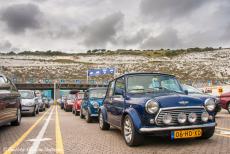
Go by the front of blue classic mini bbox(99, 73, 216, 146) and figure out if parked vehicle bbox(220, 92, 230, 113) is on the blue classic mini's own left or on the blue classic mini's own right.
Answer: on the blue classic mini's own left

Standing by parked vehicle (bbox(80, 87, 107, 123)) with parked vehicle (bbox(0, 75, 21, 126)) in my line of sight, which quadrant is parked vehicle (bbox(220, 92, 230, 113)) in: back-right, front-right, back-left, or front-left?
back-left

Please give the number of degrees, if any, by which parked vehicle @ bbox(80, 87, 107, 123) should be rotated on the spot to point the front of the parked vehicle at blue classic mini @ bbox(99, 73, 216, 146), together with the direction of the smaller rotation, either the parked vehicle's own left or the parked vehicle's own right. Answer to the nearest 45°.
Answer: approximately 45° to the parked vehicle's own right

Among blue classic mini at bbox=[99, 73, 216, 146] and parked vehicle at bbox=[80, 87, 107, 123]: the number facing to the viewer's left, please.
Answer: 0

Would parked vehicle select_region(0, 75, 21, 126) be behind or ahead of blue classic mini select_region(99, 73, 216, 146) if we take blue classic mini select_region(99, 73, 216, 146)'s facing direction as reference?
behind

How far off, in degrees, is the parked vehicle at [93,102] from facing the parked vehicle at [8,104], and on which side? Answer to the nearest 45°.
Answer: approximately 90° to its right

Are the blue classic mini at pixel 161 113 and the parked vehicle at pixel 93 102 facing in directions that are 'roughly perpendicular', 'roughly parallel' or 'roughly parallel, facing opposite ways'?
roughly parallel

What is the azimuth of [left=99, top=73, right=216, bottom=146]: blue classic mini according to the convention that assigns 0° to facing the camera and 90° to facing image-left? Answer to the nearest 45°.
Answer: approximately 315°

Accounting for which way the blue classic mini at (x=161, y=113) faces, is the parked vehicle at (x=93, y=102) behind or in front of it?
behind

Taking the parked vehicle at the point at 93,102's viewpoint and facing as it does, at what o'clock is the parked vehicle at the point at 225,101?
the parked vehicle at the point at 225,101 is roughly at 10 o'clock from the parked vehicle at the point at 93,102.

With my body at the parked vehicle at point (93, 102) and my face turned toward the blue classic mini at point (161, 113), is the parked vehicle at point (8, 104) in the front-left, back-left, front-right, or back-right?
front-right

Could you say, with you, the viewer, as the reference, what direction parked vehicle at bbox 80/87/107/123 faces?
facing the viewer and to the right of the viewer

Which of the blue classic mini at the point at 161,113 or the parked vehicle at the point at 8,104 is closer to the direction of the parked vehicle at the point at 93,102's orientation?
the blue classic mini
